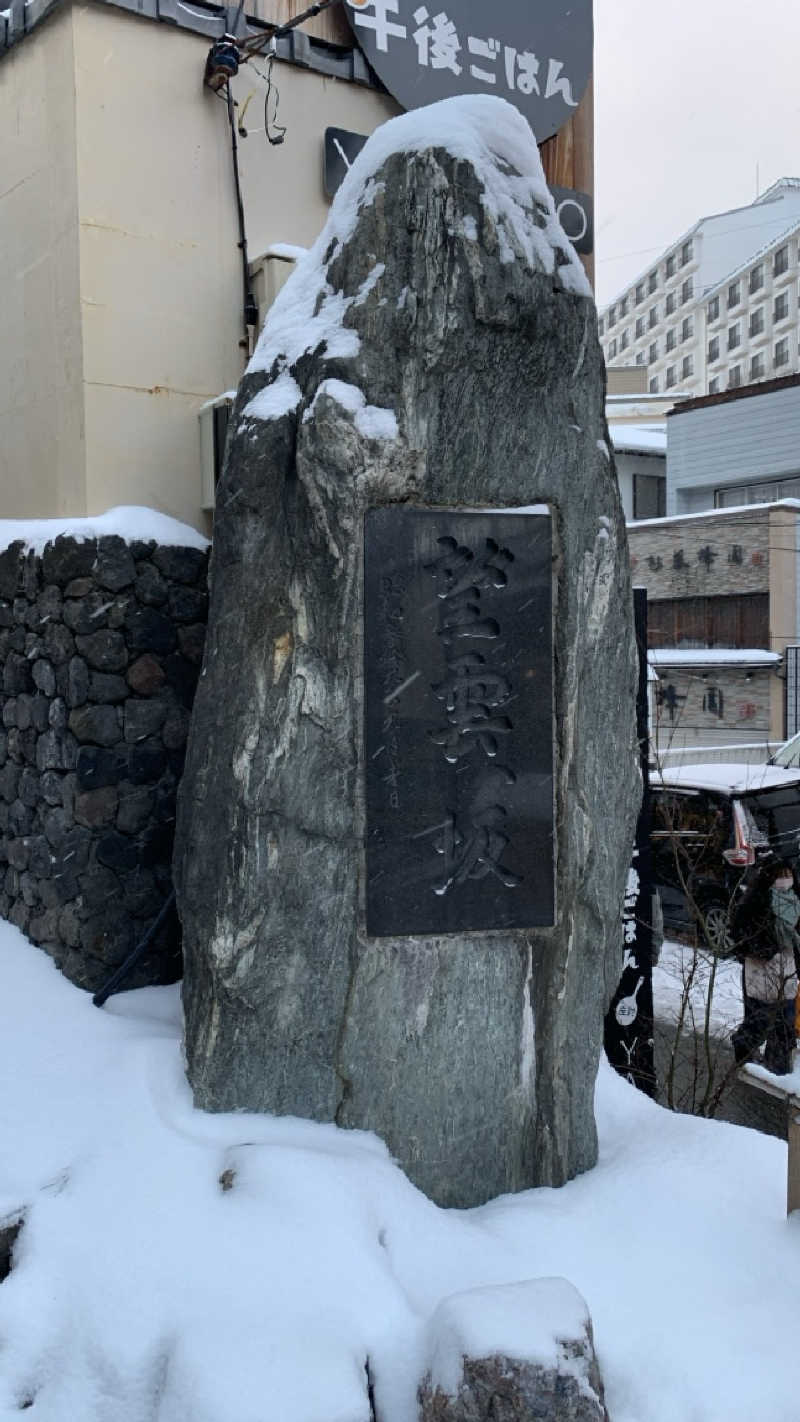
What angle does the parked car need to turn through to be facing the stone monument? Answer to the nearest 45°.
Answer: approximately 135° to its left

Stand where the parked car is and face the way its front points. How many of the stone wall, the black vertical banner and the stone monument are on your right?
0

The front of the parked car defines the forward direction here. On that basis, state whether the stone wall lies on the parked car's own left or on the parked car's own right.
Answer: on the parked car's own left

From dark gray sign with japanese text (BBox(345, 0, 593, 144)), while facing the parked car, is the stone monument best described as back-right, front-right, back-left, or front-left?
back-right

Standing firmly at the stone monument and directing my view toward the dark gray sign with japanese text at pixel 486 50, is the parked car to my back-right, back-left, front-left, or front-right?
front-right
